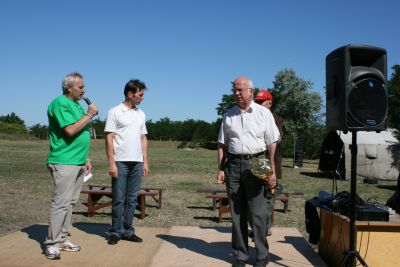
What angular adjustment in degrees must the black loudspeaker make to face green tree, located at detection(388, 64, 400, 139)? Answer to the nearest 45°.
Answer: approximately 135° to its left

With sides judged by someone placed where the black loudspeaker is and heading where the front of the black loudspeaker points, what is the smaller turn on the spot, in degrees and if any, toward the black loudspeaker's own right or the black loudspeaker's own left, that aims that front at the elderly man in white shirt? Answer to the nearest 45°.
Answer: approximately 135° to the black loudspeaker's own right

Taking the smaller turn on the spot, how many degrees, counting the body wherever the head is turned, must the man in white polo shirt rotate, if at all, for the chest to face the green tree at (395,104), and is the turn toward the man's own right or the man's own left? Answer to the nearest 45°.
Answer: approximately 90° to the man's own left

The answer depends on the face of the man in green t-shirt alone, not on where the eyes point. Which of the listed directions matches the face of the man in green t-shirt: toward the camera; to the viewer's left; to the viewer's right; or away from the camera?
to the viewer's right

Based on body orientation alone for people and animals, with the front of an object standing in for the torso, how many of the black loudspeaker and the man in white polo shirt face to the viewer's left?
0

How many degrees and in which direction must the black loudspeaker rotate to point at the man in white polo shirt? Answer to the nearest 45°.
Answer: approximately 135° to its right

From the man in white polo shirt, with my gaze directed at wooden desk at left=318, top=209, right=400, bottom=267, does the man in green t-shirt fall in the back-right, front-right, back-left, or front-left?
back-right

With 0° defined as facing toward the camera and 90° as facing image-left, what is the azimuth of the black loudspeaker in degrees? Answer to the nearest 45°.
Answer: approximately 315°

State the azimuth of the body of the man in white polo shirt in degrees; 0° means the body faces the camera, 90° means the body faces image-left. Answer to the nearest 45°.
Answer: approximately 315°
